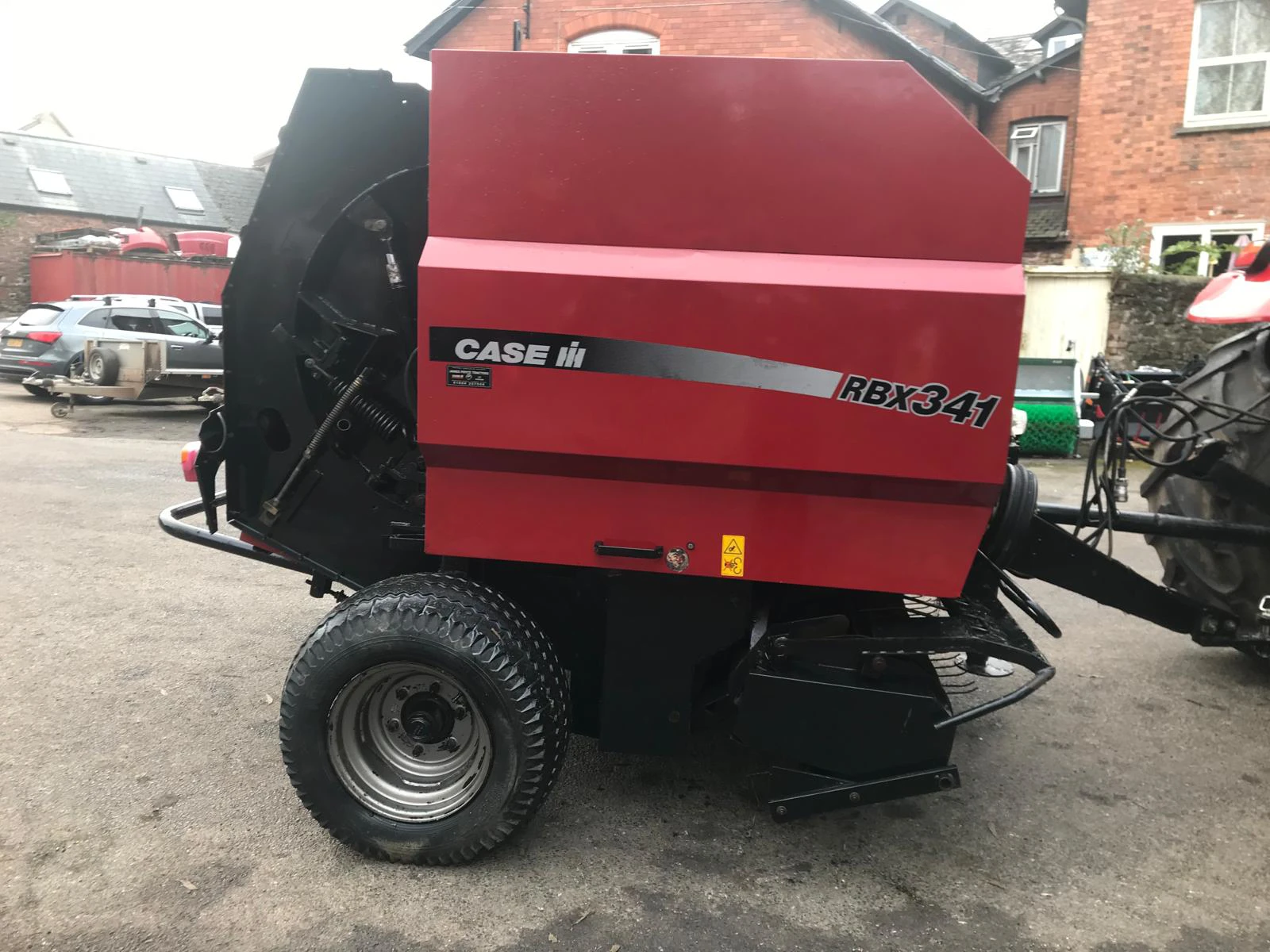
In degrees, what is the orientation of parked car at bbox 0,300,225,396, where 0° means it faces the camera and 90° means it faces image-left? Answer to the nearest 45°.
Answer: approximately 225°

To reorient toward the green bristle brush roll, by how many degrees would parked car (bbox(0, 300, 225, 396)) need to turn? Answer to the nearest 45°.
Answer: approximately 90° to its right

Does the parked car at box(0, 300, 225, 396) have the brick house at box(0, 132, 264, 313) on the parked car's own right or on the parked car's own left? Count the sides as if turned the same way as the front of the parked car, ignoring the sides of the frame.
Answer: on the parked car's own left
